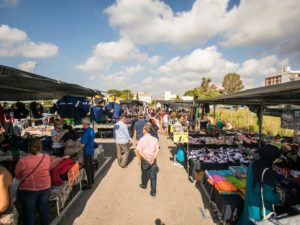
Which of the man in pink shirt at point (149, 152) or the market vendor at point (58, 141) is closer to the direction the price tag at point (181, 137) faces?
the man in pink shirt

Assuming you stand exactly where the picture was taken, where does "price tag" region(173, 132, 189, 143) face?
facing the viewer

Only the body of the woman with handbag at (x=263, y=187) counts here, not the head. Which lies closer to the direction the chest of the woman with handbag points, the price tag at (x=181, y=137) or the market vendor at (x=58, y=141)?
the price tag

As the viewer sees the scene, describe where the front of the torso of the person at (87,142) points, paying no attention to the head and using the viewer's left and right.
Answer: facing to the left of the viewer

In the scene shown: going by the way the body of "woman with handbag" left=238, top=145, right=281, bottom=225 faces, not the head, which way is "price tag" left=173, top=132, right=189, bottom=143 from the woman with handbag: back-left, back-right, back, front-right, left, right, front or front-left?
left

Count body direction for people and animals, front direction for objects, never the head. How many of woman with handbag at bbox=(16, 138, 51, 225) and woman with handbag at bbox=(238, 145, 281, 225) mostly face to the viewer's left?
0
